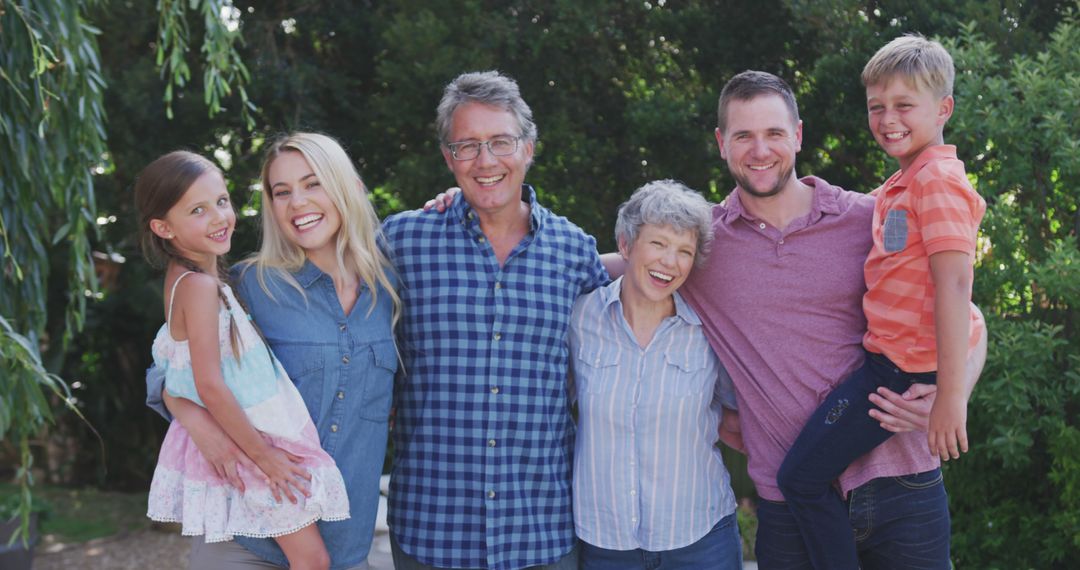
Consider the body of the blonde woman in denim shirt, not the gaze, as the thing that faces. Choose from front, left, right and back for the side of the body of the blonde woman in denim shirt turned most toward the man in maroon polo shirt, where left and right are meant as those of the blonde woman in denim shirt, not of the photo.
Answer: left

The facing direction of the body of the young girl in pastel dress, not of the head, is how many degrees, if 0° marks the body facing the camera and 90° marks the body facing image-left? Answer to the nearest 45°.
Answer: approximately 270°

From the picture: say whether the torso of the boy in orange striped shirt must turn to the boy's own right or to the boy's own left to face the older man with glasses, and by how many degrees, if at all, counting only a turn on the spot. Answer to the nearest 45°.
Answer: approximately 45° to the boy's own right

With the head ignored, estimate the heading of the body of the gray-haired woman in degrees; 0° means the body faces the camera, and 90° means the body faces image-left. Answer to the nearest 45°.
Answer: approximately 0°

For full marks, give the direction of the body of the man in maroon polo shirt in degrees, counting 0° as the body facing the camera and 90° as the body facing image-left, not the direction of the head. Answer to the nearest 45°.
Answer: approximately 0°
